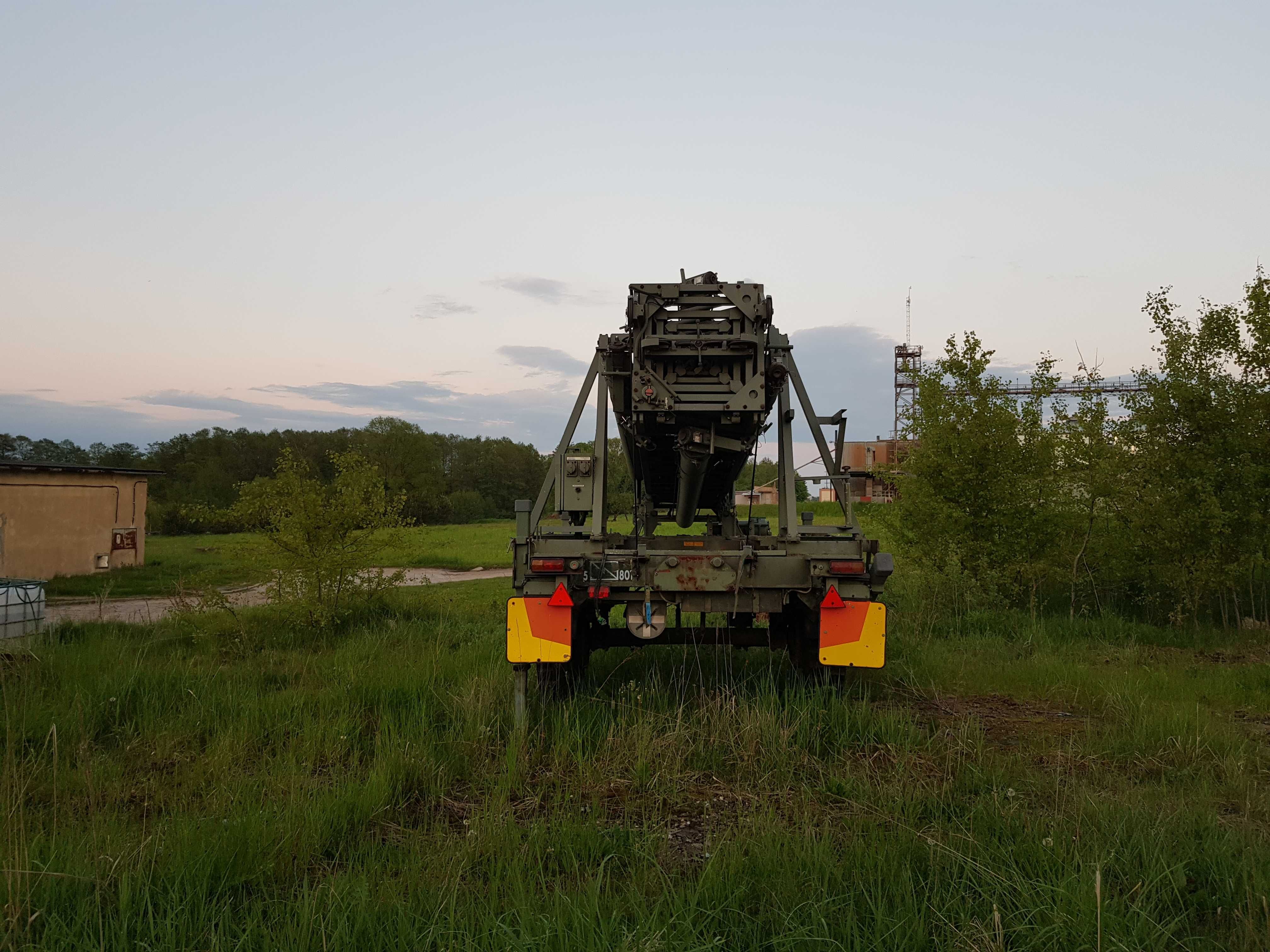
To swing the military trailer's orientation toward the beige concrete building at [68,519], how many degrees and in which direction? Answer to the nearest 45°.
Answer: approximately 45° to its left

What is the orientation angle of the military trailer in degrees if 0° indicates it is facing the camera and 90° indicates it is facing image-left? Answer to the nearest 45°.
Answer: approximately 180°
